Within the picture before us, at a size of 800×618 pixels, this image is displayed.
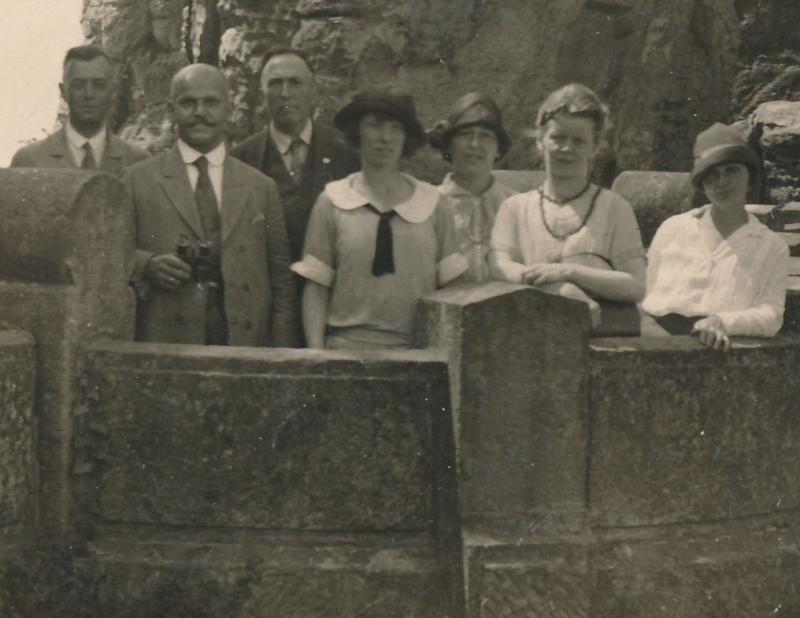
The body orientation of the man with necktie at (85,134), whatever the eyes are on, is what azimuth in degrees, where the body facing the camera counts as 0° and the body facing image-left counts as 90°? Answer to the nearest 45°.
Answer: approximately 0°

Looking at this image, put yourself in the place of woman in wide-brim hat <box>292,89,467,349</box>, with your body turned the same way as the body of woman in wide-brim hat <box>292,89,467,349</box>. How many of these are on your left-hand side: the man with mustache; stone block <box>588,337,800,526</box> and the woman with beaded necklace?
2

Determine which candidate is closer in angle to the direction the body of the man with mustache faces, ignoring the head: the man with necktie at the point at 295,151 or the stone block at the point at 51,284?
the stone block

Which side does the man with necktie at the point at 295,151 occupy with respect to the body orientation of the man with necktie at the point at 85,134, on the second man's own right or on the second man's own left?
on the second man's own left

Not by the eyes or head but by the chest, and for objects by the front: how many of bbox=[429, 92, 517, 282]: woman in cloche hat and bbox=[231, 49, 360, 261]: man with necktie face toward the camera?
2

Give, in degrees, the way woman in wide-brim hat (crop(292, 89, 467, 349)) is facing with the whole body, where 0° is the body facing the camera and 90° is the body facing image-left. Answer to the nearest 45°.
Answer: approximately 0°

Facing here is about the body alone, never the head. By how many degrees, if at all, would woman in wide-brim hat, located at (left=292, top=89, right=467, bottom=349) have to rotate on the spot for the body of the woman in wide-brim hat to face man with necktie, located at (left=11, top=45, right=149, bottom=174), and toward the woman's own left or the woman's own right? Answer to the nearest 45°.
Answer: approximately 135° to the woman's own right
